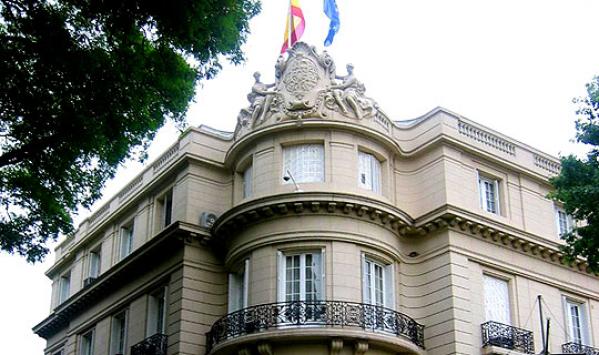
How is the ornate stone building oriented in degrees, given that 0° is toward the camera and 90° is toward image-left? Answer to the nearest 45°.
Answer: approximately 0°

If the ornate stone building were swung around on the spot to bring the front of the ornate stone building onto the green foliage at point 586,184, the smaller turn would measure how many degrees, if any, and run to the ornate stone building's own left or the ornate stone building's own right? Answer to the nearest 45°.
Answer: approximately 45° to the ornate stone building's own left

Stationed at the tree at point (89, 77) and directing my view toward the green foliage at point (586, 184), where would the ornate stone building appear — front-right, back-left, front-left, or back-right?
front-left

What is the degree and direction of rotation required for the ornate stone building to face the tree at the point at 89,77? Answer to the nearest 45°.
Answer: approximately 45° to its right

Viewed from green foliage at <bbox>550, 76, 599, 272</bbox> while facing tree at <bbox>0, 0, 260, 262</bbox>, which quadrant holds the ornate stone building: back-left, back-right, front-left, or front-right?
front-right

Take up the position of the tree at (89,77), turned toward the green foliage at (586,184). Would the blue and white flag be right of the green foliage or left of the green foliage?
left
